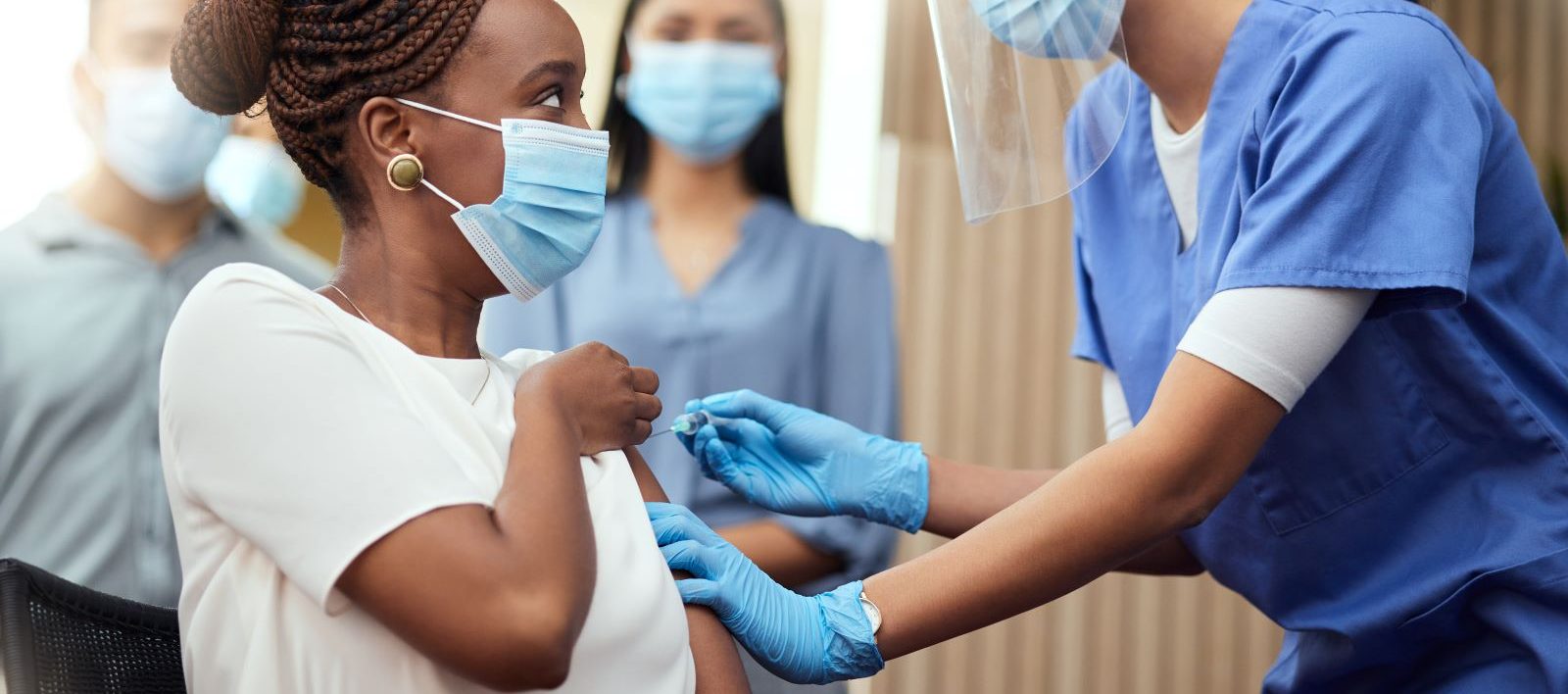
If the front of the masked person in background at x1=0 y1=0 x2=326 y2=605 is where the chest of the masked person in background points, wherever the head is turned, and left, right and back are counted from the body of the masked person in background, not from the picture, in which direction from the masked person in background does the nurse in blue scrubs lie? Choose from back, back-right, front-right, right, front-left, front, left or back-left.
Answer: front-left

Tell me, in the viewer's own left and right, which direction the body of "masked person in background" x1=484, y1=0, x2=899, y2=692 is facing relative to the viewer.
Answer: facing the viewer

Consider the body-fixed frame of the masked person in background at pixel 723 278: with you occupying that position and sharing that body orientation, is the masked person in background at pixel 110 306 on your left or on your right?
on your right

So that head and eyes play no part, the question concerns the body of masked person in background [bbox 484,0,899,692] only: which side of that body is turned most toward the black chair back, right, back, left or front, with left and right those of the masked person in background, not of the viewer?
front

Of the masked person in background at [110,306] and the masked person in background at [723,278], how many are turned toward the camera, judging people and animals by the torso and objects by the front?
2

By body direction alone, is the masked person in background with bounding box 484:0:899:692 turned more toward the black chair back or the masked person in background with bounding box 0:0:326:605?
the black chair back

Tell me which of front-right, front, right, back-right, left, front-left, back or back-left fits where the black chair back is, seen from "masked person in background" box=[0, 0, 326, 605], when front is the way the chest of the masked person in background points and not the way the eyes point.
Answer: front

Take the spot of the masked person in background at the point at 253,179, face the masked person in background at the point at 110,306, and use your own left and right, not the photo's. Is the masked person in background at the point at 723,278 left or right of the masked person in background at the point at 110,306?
left

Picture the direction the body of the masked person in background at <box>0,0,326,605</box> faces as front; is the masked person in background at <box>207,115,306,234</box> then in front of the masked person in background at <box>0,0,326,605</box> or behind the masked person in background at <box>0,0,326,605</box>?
behind

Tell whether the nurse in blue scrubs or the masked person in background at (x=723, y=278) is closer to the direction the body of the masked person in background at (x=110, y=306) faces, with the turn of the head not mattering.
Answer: the nurse in blue scrubs

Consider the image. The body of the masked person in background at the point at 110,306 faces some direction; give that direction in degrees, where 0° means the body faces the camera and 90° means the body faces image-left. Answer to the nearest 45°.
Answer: approximately 0°

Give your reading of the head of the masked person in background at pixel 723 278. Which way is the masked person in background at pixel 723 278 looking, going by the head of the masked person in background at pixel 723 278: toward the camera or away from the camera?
toward the camera

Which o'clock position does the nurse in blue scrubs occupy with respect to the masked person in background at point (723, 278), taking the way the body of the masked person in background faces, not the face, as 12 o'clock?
The nurse in blue scrubs is roughly at 11 o'clock from the masked person in background.

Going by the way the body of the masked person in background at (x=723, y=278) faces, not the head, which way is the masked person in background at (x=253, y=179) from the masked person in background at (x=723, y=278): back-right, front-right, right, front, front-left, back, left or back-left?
back-right
